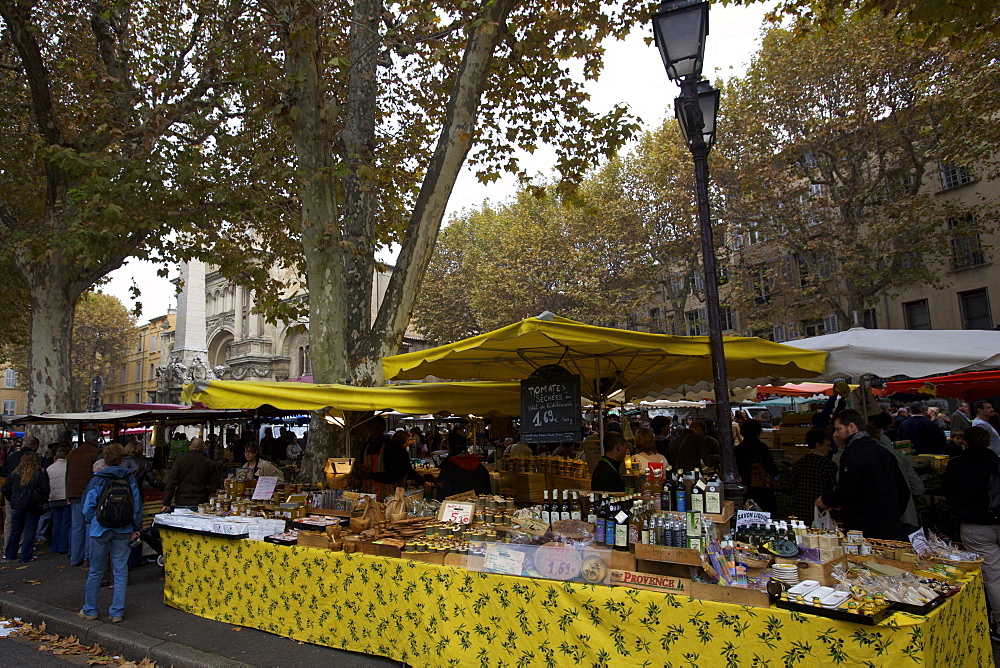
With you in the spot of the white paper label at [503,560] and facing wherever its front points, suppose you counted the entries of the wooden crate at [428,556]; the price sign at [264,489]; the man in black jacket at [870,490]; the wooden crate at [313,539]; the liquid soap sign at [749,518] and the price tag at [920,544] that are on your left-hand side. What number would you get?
3

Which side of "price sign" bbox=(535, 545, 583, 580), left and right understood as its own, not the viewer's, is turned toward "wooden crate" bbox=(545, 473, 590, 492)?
back

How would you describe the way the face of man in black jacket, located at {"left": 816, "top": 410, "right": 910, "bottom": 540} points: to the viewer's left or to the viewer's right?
to the viewer's left

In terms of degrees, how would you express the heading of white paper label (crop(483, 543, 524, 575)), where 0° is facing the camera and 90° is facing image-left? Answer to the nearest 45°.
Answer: approximately 0°

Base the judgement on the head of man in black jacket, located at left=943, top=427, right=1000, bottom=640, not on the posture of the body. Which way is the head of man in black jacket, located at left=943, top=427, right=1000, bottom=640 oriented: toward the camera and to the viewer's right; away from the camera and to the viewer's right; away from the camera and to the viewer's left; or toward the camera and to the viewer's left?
away from the camera and to the viewer's left

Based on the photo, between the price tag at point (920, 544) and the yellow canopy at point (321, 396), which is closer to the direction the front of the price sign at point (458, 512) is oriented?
the price tag

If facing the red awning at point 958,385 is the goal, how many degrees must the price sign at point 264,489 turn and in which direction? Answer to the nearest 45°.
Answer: approximately 90° to its left

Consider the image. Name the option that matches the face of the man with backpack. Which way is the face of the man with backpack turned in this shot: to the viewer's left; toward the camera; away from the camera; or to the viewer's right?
away from the camera

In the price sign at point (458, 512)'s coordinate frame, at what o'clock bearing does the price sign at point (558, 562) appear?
the price sign at point (558, 562) is roughly at 11 o'clock from the price sign at point (458, 512).

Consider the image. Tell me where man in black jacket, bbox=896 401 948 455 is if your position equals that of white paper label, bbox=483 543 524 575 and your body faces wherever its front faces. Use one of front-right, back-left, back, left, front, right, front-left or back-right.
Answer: back-left

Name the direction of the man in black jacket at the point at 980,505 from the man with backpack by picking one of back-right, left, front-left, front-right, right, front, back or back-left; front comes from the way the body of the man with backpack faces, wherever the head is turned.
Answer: back-right
